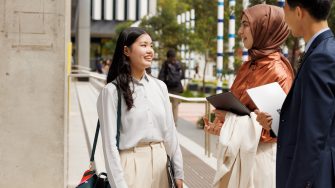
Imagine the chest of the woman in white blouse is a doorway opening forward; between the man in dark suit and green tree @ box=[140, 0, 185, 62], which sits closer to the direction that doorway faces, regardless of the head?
the man in dark suit

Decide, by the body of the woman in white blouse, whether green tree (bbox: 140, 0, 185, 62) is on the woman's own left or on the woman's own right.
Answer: on the woman's own left

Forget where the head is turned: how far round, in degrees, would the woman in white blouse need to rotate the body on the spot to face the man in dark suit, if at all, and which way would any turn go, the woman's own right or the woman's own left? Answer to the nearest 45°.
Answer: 0° — they already face them

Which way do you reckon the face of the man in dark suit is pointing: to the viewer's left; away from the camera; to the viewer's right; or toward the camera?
to the viewer's left

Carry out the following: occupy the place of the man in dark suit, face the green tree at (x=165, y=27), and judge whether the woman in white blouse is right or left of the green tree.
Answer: left

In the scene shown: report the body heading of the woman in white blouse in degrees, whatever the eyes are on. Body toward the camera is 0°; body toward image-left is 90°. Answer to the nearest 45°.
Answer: approximately 315°

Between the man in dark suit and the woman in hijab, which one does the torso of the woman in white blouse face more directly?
the man in dark suit

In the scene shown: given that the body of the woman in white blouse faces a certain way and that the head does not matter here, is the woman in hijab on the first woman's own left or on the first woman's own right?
on the first woman's own left

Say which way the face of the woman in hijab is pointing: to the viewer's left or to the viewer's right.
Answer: to the viewer's left

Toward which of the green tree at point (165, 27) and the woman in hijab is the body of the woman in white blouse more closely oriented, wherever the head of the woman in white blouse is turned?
the woman in hijab
